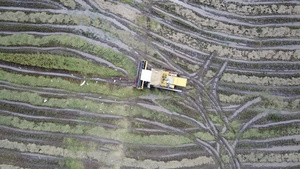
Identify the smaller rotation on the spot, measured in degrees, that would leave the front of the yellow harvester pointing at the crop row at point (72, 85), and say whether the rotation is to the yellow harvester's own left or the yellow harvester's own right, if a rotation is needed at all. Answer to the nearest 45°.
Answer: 0° — it already faces it

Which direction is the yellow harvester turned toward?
to the viewer's left

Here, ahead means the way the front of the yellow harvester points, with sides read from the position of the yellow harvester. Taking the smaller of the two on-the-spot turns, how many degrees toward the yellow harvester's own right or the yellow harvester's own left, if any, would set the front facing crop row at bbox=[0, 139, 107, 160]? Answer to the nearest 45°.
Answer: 0° — it already faces it

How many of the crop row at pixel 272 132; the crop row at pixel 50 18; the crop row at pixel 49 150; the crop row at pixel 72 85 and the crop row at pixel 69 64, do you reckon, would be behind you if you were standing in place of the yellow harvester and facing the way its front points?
1

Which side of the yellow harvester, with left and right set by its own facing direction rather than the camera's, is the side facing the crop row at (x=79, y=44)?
front

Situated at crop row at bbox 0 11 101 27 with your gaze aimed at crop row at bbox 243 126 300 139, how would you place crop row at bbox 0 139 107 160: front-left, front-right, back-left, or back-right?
front-right

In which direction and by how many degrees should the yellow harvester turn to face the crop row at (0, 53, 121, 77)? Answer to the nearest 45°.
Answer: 0° — it already faces it

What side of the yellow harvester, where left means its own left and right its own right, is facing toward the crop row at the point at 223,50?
back

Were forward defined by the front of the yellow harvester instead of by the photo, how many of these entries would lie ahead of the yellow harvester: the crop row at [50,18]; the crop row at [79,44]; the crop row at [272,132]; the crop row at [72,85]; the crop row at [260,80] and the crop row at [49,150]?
4

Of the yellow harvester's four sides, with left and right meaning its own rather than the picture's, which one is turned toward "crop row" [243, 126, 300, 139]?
back

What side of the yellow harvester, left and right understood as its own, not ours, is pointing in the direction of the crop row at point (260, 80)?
back

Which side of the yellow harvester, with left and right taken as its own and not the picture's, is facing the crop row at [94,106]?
front
